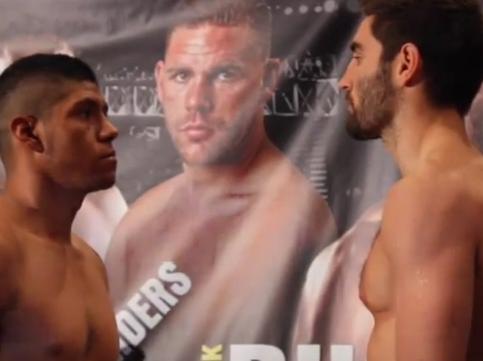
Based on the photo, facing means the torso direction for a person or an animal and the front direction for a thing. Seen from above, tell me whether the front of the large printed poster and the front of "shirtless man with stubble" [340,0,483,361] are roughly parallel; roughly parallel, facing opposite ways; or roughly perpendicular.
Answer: roughly perpendicular

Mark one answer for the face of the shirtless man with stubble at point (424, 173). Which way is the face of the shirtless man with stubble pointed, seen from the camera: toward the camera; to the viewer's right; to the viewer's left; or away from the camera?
to the viewer's left

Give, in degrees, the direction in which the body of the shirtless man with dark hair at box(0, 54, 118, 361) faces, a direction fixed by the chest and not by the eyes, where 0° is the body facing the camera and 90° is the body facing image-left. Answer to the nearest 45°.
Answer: approximately 315°

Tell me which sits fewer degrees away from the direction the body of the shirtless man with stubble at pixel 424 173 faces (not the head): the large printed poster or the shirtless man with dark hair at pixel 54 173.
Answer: the shirtless man with dark hair

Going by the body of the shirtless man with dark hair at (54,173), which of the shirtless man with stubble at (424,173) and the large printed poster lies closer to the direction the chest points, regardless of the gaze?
the shirtless man with stubble

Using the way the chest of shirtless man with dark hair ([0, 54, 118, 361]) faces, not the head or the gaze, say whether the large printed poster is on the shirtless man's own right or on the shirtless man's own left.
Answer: on the shirtless man's own left

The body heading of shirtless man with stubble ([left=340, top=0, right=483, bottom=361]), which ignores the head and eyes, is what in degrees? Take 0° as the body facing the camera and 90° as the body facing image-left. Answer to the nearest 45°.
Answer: approximately 90°

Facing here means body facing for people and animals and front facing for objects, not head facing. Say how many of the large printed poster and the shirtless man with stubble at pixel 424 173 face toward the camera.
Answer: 1

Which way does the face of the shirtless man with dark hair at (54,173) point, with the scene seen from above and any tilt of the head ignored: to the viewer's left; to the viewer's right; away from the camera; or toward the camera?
to the viewer's right
